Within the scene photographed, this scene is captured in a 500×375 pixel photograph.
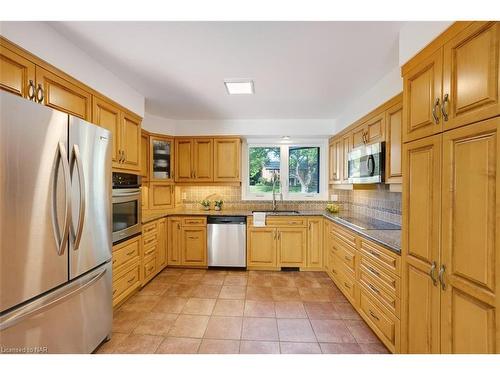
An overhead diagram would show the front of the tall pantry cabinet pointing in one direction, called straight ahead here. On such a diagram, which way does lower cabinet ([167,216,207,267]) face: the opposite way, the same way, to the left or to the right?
to the left

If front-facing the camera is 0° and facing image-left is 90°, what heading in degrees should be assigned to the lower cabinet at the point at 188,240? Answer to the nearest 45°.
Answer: approximately 0°

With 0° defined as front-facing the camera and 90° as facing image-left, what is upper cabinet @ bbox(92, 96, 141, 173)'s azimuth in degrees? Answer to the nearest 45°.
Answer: approximately 315°

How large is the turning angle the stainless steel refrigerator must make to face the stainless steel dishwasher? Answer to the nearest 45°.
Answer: approximately 90° to its left

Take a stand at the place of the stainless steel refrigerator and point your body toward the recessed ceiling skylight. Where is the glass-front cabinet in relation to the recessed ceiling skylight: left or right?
left

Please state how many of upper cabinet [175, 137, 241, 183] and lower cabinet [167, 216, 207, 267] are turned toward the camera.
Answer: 2

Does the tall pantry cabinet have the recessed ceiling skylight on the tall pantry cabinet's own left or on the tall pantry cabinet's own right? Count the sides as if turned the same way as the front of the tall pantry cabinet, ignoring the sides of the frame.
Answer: on the tall pantry cabinet's own right

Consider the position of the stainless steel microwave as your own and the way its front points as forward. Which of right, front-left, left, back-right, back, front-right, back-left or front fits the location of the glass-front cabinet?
front-right

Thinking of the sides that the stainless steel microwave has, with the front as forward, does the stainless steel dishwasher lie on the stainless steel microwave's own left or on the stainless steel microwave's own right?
on the stainless steel microwave's own right

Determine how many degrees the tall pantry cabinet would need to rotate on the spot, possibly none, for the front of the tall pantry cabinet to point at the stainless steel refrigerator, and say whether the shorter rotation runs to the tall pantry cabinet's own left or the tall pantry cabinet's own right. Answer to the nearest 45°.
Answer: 0° — it already faces it
